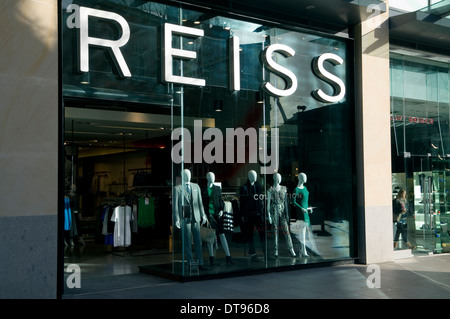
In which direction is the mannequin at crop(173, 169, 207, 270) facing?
toward the camera

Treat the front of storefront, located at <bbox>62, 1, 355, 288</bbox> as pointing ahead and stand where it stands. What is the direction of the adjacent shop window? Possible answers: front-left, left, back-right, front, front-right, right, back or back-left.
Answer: left

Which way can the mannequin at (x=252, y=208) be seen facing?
toward the camera

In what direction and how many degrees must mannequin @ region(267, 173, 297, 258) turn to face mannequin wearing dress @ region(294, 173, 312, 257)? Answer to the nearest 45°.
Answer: approximately 135° to its left

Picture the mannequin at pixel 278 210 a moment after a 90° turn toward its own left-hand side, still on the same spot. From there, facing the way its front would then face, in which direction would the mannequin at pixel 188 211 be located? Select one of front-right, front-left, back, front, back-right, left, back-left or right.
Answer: back-right

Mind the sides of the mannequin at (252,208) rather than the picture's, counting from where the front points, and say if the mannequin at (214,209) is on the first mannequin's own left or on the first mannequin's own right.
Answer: on the first mannequin's own right

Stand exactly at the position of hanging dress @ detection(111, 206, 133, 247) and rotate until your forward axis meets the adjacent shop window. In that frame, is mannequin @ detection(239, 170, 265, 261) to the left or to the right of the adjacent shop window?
right

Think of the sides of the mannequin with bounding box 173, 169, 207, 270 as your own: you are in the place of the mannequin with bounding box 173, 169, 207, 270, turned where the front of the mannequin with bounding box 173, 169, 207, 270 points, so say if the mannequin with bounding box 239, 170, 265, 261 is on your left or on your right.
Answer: on your left

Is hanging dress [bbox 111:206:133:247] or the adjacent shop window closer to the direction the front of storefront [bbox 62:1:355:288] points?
the adjacent shop window
